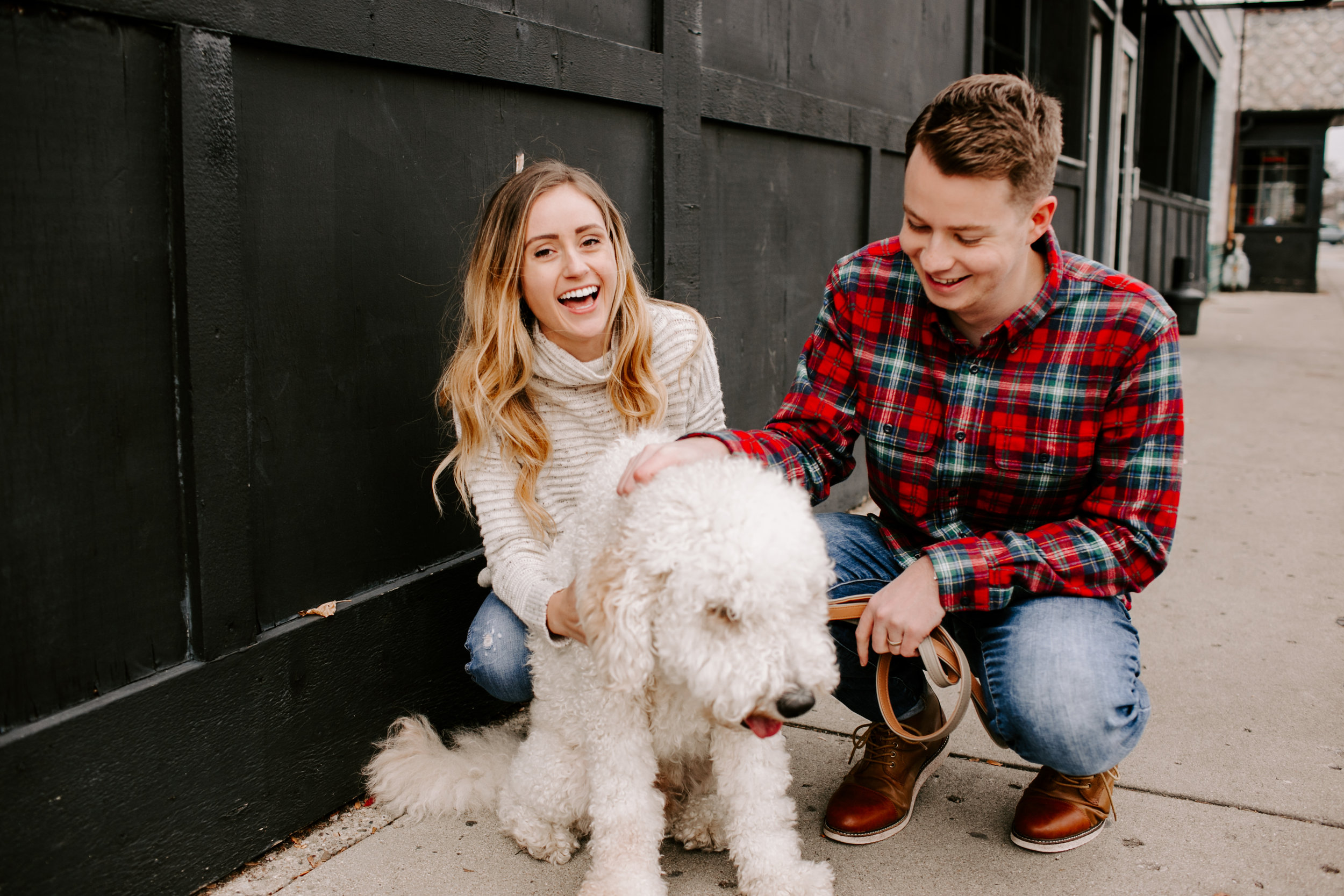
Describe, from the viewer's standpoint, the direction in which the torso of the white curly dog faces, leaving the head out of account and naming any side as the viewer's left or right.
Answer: facing the viewer and to the right of the viewer

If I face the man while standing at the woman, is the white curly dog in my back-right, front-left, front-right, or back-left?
front-right

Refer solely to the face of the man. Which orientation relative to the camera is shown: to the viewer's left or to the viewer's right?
to the viewer's left

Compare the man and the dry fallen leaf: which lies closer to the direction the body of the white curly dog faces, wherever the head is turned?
the man

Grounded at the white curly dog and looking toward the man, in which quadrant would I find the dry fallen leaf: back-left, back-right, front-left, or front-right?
back-left

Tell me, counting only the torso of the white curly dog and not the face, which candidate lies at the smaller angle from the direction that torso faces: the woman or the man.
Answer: the man

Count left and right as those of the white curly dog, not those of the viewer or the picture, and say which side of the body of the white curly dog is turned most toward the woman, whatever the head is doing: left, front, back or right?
back

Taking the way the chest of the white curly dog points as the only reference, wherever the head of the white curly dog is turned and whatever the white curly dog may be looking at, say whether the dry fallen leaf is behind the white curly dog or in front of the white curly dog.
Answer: behind

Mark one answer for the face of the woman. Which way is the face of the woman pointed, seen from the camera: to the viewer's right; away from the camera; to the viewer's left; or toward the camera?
toward the camera

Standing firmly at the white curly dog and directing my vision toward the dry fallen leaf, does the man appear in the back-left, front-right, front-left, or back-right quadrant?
back-right
